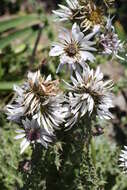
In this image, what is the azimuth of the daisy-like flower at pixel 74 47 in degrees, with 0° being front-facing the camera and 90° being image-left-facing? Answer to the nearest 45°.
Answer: approximately 0°
